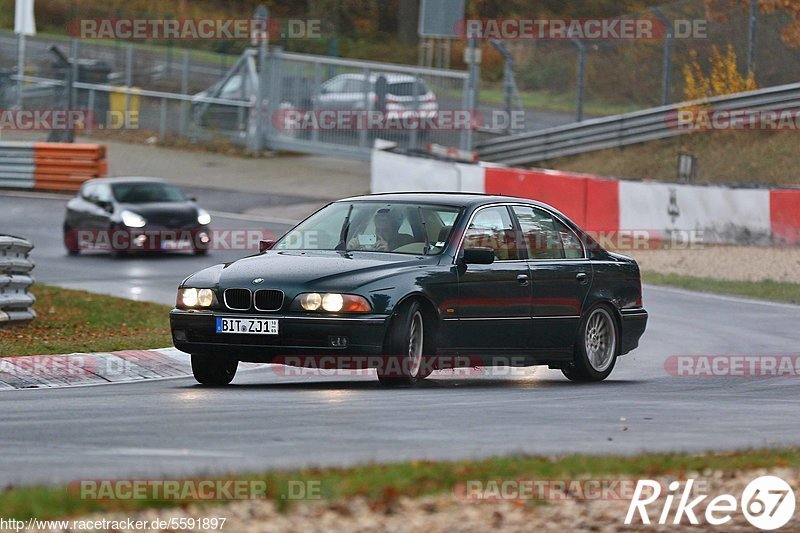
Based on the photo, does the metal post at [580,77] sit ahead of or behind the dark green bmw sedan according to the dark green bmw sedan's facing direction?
behind

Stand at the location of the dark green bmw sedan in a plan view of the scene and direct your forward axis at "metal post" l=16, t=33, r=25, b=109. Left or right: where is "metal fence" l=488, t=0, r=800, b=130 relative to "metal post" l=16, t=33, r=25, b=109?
right

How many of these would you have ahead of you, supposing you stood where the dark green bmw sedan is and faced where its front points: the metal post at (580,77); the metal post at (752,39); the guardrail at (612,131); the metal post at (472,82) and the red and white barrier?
0

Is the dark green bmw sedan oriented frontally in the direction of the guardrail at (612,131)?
no

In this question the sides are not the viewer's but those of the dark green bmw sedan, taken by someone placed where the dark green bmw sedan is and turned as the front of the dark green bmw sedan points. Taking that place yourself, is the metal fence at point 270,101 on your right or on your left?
on your right

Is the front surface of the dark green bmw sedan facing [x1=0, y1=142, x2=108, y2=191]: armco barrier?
no

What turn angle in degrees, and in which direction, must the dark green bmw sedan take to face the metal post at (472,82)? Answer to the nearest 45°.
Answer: approximately 135° to its right

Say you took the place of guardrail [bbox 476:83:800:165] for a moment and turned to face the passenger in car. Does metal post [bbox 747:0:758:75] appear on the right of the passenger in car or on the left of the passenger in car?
left

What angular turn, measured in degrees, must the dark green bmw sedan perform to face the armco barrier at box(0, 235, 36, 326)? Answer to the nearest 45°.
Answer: approximately 90° to its right

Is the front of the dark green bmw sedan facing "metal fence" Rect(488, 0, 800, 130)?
no

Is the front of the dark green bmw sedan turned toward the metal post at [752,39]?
no

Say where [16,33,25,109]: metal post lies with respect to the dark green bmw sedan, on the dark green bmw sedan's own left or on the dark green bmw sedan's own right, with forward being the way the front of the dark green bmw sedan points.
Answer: on the dark green bmw sedan's own right

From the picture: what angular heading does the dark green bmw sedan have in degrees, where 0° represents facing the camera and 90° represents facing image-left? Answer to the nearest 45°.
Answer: approximately 45°

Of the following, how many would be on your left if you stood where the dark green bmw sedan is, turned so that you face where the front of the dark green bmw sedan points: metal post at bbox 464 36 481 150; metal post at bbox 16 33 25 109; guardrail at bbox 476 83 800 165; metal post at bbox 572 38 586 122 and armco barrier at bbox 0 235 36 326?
0
